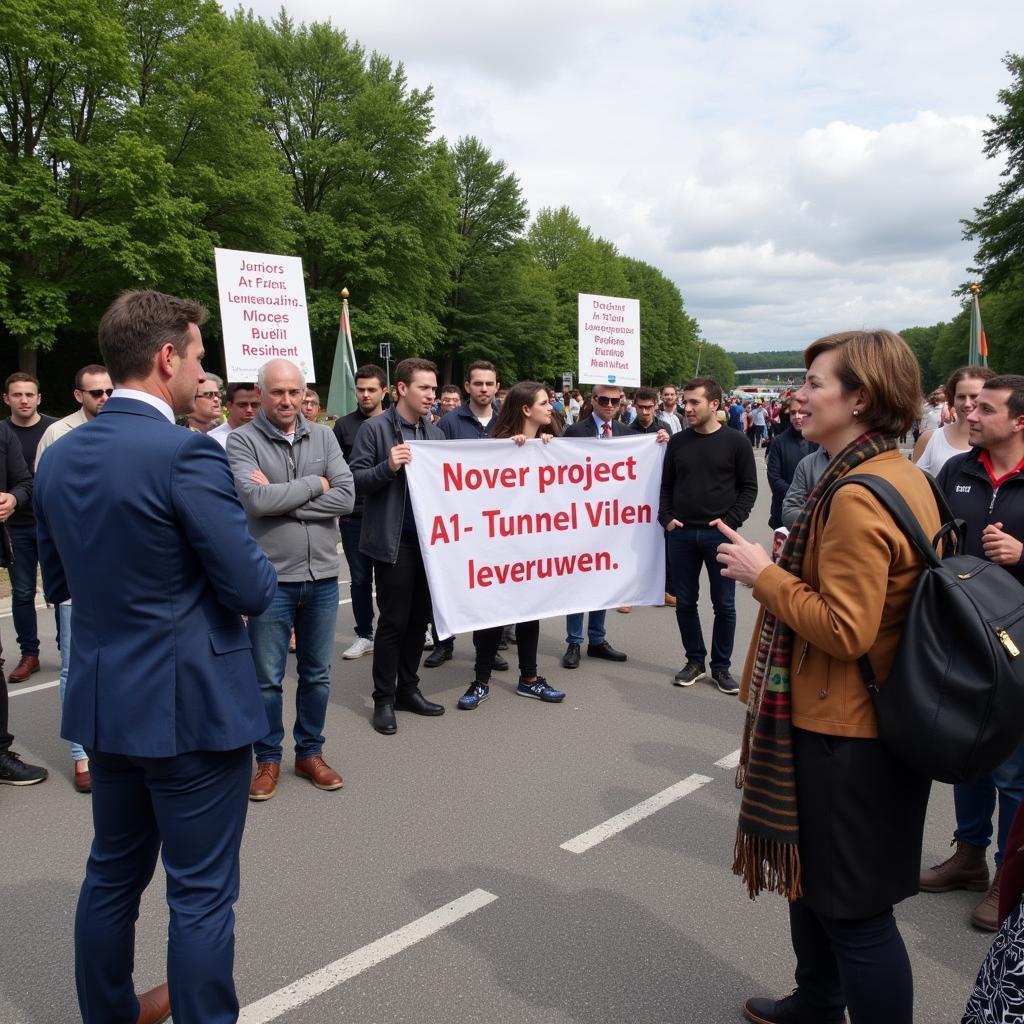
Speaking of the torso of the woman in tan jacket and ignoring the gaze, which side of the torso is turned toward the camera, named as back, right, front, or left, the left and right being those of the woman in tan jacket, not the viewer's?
left

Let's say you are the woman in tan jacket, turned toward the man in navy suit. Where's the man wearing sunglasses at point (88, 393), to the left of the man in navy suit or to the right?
right

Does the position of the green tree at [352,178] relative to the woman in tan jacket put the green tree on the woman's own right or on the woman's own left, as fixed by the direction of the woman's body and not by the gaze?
on the woman's own right

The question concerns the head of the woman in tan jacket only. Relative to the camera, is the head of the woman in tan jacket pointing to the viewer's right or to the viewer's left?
to the viewer's left

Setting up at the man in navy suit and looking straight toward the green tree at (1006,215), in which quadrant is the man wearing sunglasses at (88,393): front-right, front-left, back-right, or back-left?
front-left

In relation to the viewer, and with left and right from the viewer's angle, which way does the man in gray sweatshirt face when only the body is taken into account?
facing the viewer

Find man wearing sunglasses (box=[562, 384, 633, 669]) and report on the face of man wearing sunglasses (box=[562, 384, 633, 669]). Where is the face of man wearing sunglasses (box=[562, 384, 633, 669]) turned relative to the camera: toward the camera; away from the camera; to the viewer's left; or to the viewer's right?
toward the camera

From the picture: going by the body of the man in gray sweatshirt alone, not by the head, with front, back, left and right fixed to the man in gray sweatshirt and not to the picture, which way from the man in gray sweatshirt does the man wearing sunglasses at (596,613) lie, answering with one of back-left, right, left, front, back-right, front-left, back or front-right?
back-left

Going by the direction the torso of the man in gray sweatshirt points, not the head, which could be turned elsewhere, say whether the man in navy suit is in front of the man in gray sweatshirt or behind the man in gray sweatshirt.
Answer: in front

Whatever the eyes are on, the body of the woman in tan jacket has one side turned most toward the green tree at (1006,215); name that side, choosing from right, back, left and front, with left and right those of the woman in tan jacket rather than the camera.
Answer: right

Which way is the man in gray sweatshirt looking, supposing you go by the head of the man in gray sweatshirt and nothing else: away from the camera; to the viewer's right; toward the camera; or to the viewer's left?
toward the camera

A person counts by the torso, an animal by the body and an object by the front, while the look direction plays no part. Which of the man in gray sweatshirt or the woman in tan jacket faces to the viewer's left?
the woman in tan jacket

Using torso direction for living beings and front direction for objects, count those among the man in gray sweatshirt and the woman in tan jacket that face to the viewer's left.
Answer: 1

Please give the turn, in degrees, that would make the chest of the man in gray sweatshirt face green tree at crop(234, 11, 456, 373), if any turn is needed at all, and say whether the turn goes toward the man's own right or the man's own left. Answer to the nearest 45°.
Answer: approximately 180°
